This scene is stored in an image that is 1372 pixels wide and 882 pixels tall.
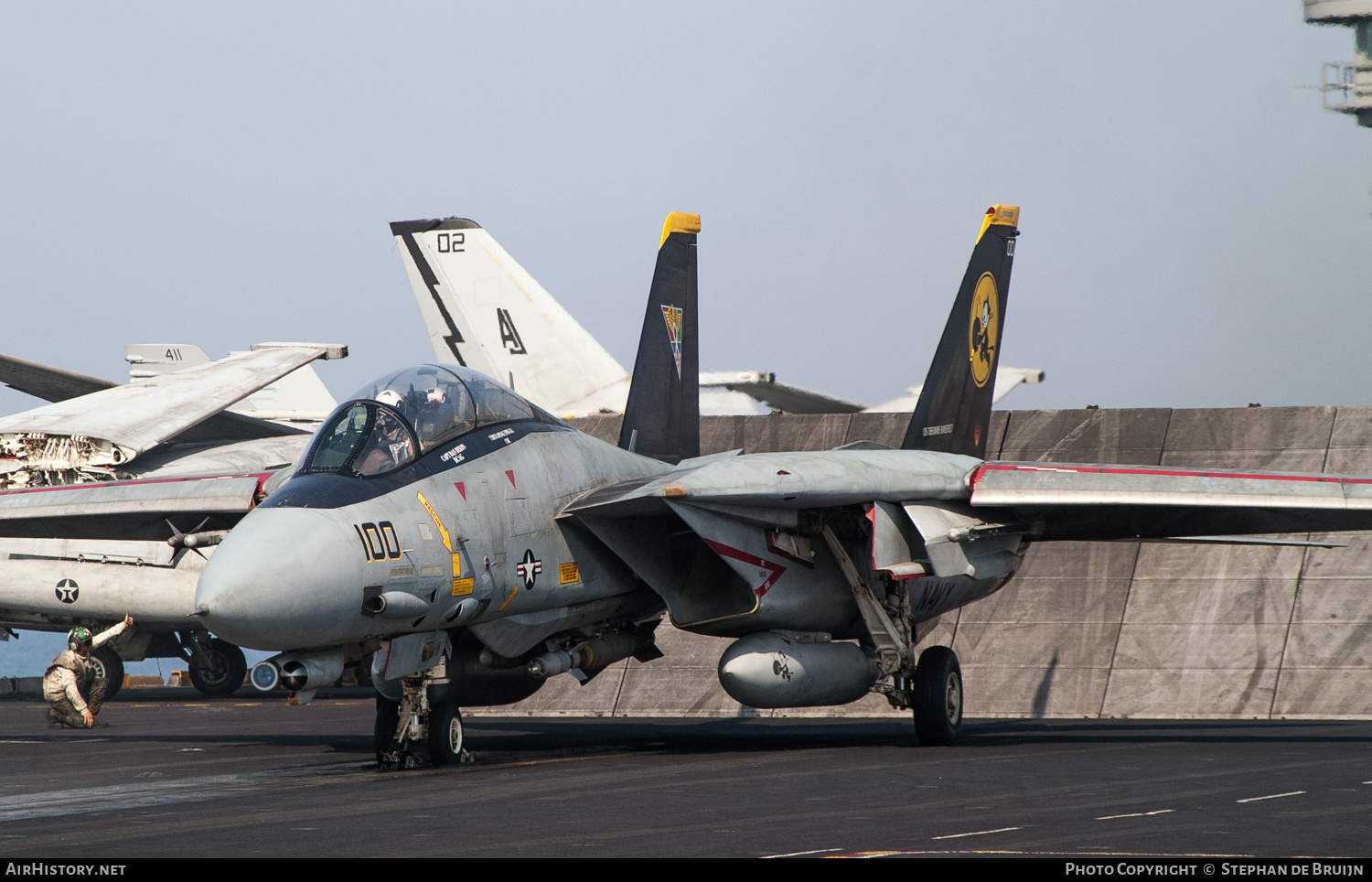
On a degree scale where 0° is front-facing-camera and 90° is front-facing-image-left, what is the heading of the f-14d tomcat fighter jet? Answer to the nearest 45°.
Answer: approximately 45°
